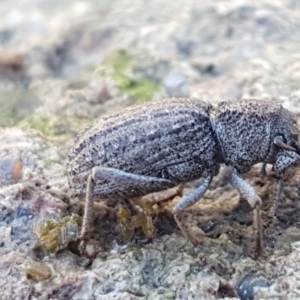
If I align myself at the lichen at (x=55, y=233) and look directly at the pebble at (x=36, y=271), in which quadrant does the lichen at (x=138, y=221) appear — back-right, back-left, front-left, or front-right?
back-left

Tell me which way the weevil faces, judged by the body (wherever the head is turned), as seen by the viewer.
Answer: to the viewer's right

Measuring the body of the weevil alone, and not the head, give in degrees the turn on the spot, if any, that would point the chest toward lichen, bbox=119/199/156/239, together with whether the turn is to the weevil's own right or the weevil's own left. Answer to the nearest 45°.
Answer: approximately 135° to the weevil's own right

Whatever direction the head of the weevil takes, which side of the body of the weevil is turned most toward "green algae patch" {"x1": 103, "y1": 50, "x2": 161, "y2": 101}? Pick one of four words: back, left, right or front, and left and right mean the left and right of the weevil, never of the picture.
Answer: left

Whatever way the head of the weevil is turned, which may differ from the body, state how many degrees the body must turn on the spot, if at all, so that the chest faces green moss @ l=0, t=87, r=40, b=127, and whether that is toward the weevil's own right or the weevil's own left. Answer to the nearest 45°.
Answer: approximately 135° to the weevil's own left

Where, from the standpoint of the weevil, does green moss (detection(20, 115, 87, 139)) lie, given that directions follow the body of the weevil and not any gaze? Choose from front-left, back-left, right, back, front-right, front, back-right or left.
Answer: back-left
